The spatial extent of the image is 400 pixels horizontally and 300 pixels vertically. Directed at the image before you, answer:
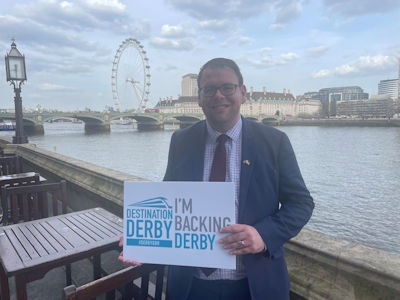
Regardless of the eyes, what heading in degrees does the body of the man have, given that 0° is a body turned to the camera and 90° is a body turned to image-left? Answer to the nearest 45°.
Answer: approximately 0°

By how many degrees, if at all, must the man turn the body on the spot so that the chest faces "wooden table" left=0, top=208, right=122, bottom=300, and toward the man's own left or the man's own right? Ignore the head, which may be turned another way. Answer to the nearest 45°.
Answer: approximately 90° to the man's own right

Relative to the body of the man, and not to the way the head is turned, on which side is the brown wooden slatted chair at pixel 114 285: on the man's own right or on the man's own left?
on the man's own right

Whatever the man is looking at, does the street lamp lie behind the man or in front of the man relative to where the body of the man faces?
behind

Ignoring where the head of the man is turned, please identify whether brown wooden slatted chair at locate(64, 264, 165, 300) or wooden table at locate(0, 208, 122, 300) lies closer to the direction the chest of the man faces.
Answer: the brown wooden slatted chair

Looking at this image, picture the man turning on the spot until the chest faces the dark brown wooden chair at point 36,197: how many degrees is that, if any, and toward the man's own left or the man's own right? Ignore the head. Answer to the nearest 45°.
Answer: approximately 135° to the man's own right
